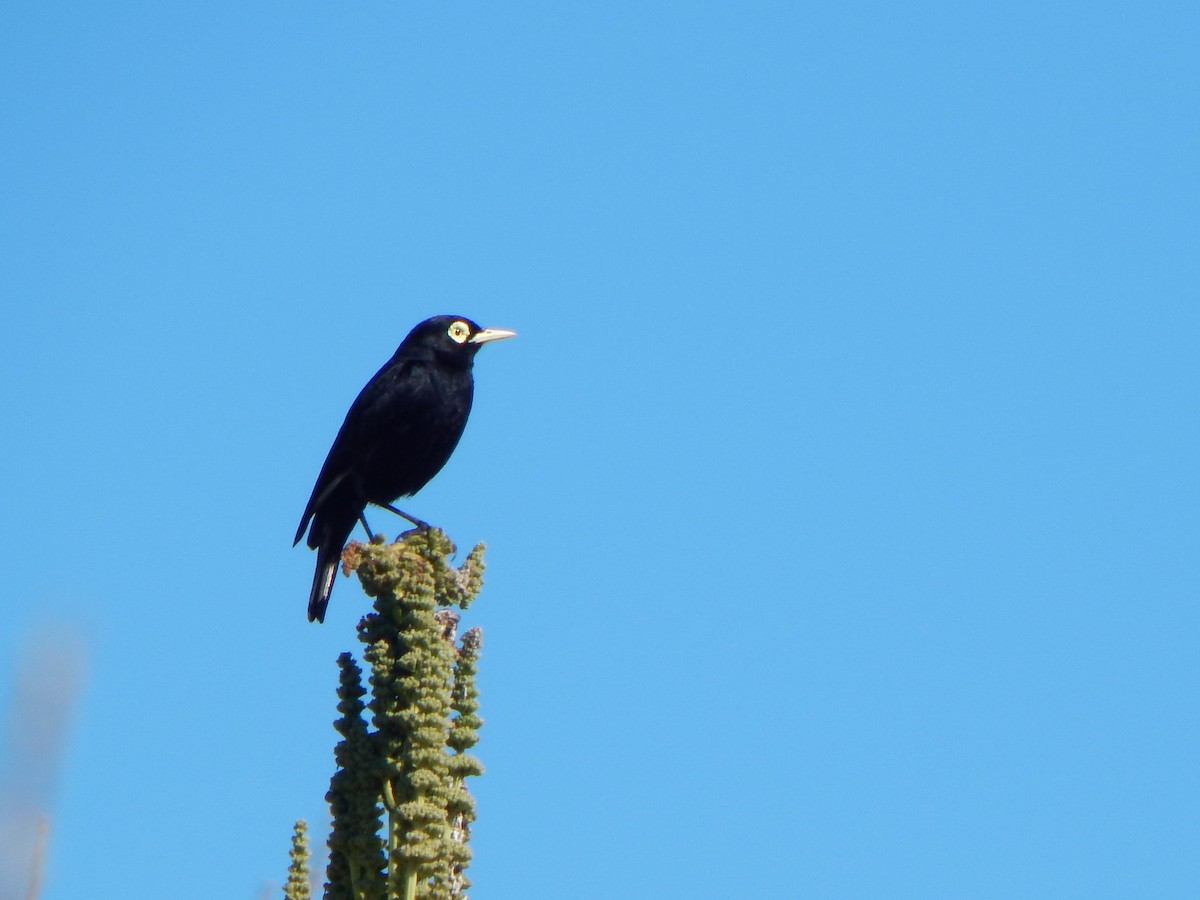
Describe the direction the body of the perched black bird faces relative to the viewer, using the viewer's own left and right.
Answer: facing to the right of the viewer
